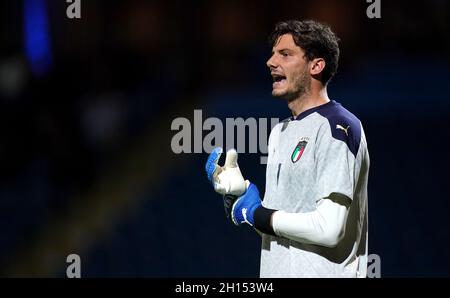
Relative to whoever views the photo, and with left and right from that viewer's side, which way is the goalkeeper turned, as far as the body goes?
facing the viewer and to the left of the viewer
